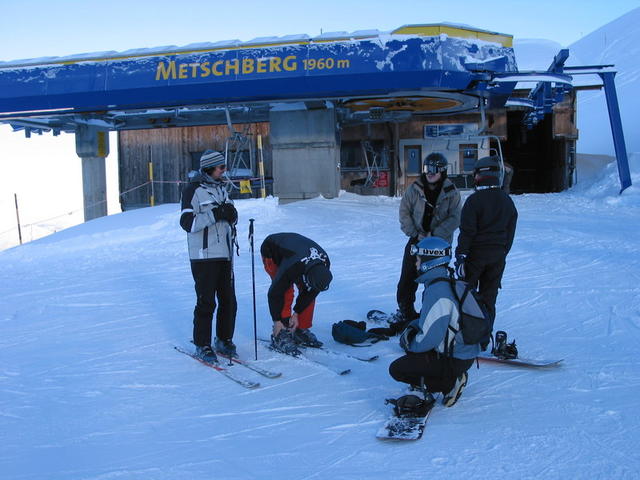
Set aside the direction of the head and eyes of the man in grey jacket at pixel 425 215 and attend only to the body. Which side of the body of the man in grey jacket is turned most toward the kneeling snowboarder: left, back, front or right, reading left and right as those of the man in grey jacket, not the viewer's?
front

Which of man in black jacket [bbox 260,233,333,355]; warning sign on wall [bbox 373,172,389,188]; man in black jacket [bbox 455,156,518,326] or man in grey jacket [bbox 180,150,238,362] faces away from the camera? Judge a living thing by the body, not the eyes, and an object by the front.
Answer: man in black jacket [bbox 455,156,518,326]

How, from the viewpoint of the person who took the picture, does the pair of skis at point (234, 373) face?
facing the viewer and to the right of the viewer

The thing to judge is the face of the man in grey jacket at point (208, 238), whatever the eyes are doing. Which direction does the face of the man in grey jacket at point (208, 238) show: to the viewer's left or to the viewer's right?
to the viewer's right

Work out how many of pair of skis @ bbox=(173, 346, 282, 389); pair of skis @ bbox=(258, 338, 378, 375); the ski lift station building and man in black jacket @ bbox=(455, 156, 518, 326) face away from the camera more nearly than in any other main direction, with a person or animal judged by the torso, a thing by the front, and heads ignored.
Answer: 1

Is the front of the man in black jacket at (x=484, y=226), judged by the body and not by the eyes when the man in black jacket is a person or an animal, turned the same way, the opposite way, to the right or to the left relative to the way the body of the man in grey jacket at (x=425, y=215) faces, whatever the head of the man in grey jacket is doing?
the opposite way

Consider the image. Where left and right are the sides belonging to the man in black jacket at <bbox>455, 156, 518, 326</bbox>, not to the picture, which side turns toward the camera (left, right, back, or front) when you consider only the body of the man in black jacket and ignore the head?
back

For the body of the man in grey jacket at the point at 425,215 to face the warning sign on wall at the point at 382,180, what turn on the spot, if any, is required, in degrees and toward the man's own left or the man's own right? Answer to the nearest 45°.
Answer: approximately 180°

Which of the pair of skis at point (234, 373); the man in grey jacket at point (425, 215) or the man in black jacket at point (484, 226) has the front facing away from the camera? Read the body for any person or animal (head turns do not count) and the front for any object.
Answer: the man in black jacket

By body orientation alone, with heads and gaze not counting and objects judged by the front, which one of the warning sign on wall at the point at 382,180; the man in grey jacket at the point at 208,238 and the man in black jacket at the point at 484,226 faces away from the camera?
the man in black jacket

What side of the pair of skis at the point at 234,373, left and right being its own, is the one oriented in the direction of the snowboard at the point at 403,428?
front
